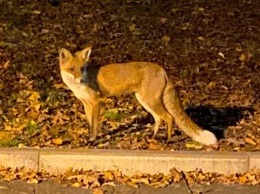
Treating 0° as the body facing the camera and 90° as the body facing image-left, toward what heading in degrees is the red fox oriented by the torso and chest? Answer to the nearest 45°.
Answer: approximately 90°

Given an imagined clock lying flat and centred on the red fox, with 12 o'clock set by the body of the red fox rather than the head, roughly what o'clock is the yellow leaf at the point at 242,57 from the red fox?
The yellow leaf is roughly at 4 o'clock from the red fox.

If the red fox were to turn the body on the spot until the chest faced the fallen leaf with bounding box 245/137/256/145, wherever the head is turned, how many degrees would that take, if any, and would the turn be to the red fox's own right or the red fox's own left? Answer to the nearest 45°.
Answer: approximately 180°

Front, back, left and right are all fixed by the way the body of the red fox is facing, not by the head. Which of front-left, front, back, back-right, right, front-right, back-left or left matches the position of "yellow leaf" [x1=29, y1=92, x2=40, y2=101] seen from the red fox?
front-right

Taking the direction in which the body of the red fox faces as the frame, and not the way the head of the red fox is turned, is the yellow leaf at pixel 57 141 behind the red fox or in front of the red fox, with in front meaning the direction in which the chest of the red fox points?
in front

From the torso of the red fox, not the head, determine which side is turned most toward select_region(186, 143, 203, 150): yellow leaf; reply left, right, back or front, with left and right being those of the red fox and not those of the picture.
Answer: back
